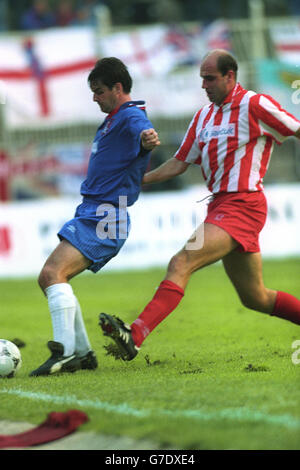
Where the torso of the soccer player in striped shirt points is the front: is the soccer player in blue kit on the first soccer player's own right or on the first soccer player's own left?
on the first soccer player's own right

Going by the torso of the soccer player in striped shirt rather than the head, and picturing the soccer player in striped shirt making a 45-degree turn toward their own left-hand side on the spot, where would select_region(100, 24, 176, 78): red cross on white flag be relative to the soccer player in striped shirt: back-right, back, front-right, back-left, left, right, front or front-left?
back

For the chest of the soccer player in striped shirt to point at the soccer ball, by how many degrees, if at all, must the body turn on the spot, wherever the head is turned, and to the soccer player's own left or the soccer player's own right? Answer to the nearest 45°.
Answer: approximately 45° to the soccer player's own right
